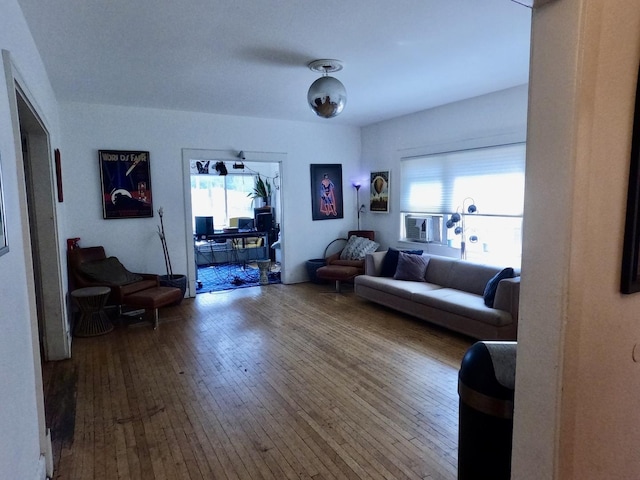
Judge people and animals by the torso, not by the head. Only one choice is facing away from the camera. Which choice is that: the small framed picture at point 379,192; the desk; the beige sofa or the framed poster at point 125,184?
the desk

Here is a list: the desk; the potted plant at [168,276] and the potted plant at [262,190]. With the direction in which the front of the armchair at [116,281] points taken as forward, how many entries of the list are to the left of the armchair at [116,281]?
3

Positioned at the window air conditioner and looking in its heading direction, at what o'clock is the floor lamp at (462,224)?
The floor lamp is roughly at 9 o'clock from the window air conditioner.

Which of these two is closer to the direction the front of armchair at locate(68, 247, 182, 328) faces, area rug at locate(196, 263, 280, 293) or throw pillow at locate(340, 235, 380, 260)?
the throw pillow

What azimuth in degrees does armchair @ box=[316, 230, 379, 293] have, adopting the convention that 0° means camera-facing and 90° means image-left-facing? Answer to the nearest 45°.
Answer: approximately 45°

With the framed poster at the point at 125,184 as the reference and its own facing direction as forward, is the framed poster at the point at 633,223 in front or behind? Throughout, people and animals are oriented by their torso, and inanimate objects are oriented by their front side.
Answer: in front

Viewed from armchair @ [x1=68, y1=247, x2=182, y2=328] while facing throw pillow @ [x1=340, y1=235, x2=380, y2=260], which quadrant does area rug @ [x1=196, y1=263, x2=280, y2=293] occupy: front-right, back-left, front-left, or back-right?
front-left

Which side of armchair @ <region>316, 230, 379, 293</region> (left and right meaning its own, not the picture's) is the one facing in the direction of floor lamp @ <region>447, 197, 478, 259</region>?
left

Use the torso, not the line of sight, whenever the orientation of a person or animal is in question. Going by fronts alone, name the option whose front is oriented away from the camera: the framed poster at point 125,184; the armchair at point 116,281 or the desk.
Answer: the desk

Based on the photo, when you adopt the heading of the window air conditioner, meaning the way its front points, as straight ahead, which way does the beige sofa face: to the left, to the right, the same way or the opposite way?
the same way

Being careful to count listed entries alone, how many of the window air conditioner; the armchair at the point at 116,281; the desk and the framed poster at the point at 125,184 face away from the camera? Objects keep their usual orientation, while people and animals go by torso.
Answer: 1

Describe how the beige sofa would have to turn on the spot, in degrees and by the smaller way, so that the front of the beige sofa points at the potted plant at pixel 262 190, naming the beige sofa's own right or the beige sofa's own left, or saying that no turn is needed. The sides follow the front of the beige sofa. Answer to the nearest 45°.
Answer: approximately 90° to the beige sofa's own right

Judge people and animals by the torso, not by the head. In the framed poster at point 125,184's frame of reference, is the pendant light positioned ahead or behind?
ahead

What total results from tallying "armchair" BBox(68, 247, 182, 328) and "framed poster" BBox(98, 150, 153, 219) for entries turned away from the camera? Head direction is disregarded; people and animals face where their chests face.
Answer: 0
